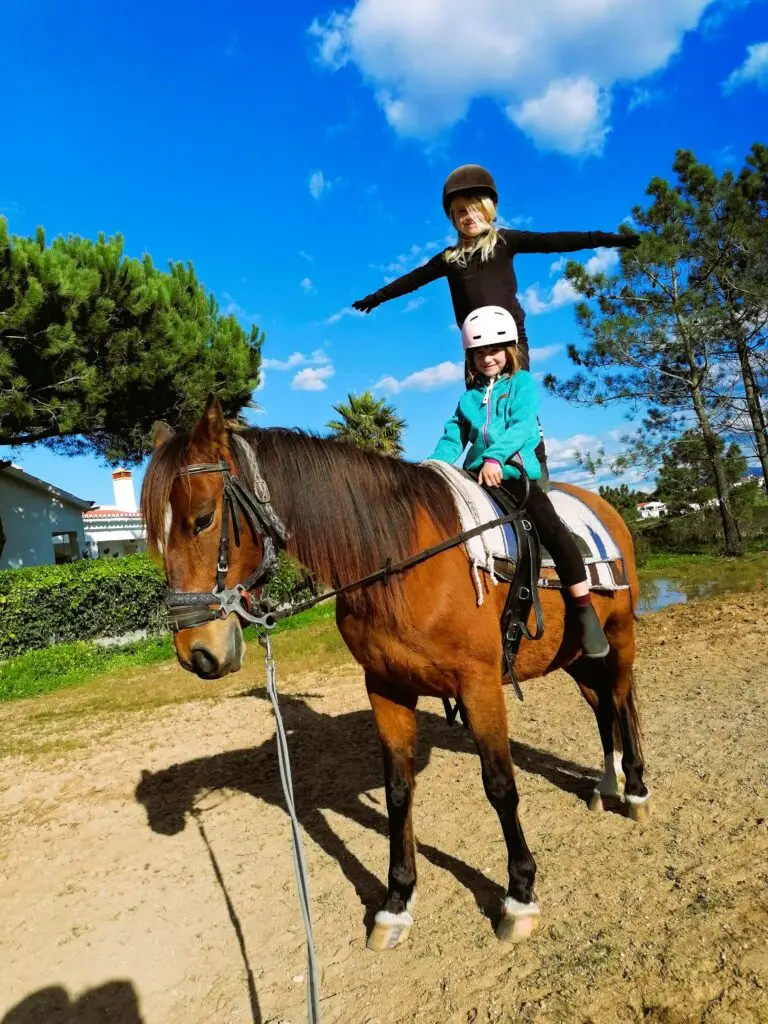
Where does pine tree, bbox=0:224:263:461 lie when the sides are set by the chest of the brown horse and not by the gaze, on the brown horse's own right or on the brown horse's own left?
on the brown horse's own right

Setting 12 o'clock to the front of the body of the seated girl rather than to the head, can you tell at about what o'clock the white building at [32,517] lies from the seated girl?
The white building is roughly at 3 o'clock from the seated girl.

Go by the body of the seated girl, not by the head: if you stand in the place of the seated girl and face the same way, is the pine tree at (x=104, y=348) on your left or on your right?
on your right

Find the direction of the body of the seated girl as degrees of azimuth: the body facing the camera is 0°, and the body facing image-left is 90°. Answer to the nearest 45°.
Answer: approximately 45°

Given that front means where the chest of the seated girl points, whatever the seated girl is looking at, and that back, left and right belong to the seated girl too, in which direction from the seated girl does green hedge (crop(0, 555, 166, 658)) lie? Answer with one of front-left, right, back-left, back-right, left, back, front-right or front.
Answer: right

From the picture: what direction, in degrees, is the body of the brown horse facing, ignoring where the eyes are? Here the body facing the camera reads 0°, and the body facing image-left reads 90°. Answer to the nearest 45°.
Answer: approximately 45°

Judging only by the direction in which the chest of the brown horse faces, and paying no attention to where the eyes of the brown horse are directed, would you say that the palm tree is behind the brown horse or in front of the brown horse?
behind

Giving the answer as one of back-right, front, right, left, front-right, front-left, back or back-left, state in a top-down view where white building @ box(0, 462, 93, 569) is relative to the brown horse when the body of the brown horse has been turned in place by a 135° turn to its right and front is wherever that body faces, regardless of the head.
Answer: front-left
